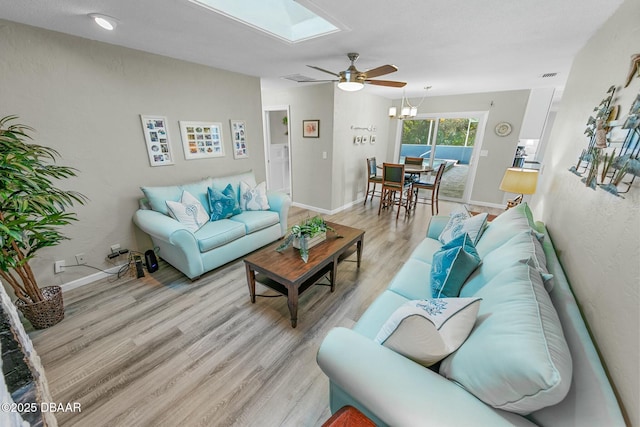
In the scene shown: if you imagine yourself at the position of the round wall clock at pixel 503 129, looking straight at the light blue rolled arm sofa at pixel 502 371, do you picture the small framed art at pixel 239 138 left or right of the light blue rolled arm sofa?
right

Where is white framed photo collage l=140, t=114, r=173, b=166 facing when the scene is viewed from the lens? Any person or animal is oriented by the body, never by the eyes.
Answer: facing the viewer and to the right of the viewer

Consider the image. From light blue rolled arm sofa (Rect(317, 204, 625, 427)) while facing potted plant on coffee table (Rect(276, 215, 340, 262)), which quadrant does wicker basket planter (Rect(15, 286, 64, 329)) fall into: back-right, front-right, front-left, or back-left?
front-left

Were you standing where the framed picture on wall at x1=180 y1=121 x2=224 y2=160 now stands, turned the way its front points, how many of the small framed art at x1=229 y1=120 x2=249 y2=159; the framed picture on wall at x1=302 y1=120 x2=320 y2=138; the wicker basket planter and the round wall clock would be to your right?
1

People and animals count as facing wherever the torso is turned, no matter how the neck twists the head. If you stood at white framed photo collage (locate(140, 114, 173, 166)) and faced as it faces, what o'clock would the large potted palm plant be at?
The large potted palm plant is roughly at 3 o'clock from the white framed photo collage.

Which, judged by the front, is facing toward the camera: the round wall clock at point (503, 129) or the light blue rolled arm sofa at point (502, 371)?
the round wall clock

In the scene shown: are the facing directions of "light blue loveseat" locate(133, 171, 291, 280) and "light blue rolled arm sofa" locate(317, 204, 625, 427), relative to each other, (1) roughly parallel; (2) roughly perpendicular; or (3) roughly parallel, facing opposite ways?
roughly parallel, facing opposite ways

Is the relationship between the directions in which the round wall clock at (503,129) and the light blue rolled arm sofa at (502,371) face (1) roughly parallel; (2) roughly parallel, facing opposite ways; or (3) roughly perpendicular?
roughly perpendicular

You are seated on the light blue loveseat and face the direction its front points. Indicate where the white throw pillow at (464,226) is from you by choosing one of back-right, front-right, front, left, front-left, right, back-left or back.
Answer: front

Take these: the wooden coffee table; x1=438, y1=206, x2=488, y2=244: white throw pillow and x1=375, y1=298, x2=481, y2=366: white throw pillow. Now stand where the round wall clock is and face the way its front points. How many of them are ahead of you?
3

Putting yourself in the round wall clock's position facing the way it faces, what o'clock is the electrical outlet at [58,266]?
The electrical outlet is roughly at 1 o'clock from the round wall clock.

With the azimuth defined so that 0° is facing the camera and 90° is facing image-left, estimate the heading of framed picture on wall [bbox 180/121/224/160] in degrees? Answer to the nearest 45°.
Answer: approximately 315°

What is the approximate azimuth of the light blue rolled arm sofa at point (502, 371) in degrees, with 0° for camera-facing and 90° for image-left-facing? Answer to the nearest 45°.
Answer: approximately 90°

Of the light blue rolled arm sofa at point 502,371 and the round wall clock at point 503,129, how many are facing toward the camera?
1

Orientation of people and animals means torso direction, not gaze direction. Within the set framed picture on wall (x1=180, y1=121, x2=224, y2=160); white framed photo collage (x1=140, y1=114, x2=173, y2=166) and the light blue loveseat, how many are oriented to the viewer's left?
0

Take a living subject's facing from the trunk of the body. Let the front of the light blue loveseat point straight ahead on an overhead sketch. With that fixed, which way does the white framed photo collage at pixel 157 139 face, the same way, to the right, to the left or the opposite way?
the same way

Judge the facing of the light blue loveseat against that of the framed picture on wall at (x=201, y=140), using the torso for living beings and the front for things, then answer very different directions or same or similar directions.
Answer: same or similar directions

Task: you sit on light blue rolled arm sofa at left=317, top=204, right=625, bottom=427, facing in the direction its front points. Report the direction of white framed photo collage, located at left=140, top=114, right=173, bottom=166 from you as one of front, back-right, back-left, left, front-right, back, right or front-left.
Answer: front

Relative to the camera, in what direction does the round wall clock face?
facing the viewer

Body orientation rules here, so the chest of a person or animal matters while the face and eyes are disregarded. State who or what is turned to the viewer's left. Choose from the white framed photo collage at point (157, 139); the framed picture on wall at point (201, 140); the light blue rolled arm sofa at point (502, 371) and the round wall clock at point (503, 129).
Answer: the light blue rolled arm sofa

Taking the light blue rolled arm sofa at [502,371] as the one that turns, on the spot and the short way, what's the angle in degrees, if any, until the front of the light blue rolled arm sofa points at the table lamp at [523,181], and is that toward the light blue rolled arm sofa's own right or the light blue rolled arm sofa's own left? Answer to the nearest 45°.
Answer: approximately 90° to the light blue rolled arm sofa's own right

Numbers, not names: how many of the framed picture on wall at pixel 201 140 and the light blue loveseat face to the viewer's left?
0

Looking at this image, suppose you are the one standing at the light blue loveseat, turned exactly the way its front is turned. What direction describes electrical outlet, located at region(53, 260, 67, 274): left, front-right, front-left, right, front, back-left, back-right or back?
back-right

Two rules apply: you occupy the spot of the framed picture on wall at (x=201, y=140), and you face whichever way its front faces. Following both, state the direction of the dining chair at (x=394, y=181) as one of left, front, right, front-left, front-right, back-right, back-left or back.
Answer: front-left
